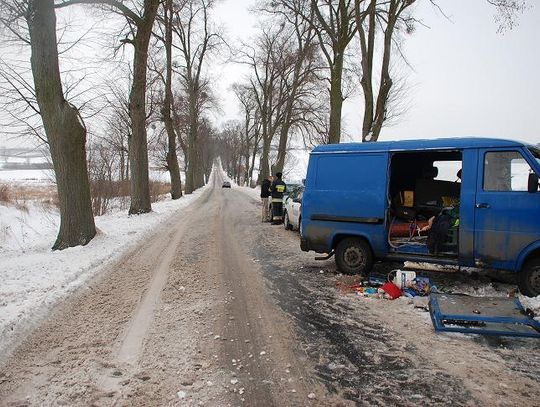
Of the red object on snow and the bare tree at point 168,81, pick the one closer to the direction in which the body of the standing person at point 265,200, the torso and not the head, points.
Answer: the red object on snow

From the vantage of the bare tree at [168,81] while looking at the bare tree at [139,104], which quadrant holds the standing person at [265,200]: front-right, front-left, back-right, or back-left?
front-left

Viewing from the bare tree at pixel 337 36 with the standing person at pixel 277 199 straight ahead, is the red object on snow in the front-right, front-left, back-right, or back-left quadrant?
front-left

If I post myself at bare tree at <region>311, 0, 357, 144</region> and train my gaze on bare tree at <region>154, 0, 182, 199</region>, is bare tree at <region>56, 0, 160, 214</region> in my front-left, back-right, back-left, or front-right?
front-left

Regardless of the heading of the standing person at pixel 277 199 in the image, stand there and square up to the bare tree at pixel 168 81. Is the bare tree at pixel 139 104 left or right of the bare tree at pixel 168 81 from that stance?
left

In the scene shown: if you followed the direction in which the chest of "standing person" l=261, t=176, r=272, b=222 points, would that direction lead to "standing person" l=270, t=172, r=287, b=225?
no

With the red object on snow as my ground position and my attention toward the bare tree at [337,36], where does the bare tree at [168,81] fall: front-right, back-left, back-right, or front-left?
front-left

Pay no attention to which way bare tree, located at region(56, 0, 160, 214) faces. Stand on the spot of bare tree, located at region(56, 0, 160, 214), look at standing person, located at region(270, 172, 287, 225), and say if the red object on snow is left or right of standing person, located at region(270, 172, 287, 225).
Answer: right

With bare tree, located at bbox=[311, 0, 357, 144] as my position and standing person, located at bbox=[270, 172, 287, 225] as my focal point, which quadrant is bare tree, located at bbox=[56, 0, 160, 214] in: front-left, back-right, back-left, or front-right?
front-right

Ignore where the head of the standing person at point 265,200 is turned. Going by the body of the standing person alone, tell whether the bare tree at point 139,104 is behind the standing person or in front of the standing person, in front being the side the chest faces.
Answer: behind
